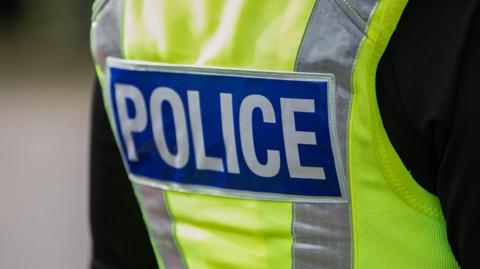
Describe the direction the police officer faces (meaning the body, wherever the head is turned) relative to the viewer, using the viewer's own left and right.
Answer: facing away from the viewer and to the right of the viewer
